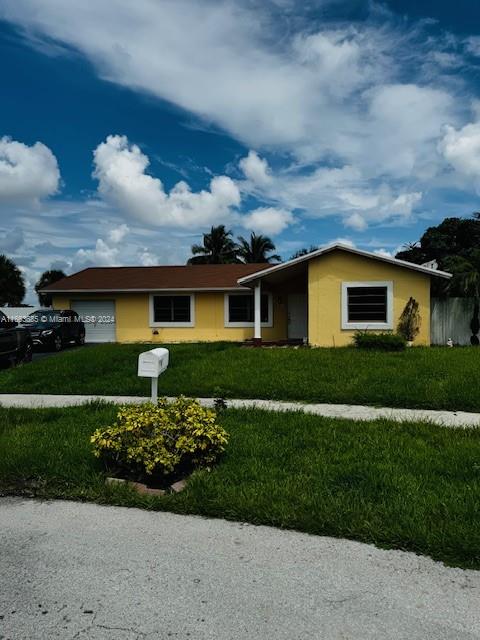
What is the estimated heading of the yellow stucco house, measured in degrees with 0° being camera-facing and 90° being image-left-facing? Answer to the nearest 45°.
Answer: approximately 0°

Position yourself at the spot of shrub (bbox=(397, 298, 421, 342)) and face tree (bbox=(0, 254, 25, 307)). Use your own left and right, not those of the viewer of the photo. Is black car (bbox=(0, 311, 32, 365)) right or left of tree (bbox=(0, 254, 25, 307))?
left

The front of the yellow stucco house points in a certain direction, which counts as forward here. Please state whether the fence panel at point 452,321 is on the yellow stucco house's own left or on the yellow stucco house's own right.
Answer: on the yellow stucco house's own left

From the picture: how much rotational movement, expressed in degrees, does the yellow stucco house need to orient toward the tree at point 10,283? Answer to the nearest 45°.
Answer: approximately 135° to its right

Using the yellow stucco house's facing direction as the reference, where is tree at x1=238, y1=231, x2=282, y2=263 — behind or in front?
behind

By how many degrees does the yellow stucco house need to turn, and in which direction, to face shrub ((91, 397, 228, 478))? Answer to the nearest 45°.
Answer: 0° — it already faces it

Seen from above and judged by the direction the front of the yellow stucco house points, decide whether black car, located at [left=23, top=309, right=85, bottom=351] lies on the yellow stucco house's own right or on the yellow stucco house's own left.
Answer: on the yellow stucco house's own right

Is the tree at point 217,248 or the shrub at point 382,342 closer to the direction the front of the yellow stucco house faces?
the shrub

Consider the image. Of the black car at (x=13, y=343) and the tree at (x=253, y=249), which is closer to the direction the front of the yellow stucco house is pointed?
the black car

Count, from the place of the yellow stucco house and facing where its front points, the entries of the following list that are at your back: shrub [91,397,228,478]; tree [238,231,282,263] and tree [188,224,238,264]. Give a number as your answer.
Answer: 2

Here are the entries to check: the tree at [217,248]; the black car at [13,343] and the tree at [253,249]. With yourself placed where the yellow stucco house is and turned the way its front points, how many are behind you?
2

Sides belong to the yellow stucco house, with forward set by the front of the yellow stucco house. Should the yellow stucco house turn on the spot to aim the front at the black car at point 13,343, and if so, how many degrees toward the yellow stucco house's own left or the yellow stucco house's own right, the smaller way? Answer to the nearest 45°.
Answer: approximately 45° to the yellow stucco house's own right

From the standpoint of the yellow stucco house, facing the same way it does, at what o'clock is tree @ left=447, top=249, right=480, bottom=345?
The tree is roughly at 10 o'clock from the yellow stucco house.
